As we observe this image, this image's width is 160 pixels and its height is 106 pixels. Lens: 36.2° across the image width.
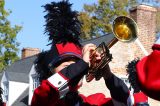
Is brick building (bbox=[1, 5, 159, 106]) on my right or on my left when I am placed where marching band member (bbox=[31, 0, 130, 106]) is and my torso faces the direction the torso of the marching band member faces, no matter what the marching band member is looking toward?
on my left

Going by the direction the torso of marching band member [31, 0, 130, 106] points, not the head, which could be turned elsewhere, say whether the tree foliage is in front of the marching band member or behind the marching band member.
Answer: behind

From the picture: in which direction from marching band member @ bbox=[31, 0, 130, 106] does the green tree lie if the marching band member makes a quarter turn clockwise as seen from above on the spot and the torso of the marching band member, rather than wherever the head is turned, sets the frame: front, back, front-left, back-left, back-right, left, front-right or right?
back-right

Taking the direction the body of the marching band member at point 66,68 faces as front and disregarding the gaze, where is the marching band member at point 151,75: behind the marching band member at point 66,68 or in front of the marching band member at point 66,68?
in front

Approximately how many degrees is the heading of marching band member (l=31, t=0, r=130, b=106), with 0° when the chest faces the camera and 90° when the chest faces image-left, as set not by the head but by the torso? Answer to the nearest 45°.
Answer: approximately 315°
